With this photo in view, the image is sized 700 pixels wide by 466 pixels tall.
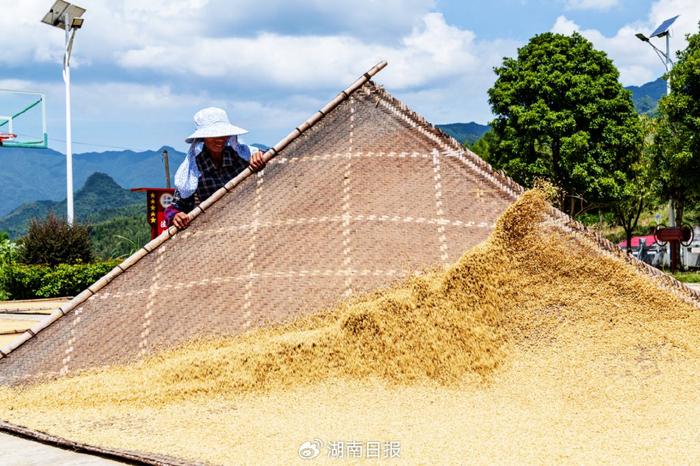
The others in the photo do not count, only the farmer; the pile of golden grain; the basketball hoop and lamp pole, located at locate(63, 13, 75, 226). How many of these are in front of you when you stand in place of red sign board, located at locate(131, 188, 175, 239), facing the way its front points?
2

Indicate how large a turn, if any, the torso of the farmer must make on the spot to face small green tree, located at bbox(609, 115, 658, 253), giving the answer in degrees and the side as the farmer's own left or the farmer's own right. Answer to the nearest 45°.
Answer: approximately 90° to the farmer's own left

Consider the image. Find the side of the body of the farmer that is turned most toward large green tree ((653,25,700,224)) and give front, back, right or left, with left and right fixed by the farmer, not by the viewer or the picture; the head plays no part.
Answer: left

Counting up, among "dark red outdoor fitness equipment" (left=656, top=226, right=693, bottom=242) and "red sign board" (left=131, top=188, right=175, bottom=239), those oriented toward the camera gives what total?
2

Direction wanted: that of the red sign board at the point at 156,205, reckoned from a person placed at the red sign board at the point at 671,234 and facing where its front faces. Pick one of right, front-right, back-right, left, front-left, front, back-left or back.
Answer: front-right

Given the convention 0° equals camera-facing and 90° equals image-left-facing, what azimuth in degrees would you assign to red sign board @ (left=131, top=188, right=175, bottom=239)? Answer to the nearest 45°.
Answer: approximately 0°

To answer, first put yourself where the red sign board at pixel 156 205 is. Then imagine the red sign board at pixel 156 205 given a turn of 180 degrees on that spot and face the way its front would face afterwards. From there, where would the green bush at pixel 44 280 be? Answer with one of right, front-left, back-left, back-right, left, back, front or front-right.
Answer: front-left

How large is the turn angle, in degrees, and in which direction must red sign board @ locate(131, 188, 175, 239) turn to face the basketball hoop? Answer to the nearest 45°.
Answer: approximately 135° to its right

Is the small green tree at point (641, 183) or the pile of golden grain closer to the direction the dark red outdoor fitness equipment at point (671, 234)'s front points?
the pile of golden grain
